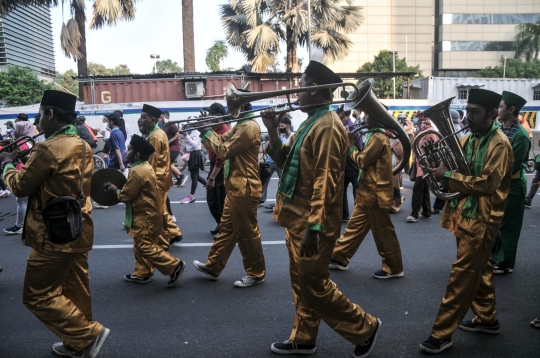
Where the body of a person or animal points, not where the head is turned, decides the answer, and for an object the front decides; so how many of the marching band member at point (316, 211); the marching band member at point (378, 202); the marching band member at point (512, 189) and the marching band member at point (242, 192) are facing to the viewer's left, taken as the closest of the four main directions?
4

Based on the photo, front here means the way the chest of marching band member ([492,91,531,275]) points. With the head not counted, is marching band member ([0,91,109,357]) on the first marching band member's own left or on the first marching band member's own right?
on the first marching band member's own left

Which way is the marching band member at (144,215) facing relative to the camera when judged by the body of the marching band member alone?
to the viewer's left

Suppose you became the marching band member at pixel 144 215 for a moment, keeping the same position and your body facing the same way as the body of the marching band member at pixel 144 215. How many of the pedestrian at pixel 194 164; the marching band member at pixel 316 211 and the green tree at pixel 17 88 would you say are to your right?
2

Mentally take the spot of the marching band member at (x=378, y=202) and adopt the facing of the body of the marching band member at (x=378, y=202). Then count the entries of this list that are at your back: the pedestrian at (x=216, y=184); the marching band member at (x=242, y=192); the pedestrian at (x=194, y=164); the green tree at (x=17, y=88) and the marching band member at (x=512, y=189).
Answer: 1

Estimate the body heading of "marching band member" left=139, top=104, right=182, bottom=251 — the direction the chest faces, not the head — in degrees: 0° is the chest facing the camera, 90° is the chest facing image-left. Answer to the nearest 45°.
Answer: approximately 90°

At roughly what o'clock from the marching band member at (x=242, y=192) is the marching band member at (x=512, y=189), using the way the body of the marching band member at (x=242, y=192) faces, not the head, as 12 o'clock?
the marching band member at (x=512, y=189) is roughly at 6 o'clock from the marching band member at (x=242, y=192).

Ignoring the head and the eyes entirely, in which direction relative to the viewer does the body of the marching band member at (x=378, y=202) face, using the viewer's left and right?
facing to the left of the viewer

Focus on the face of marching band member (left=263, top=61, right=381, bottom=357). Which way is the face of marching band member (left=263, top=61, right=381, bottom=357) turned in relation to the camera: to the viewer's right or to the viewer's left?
to the viewer's left

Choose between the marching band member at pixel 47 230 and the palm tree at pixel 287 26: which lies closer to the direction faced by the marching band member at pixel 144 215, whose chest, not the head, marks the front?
the marching band member

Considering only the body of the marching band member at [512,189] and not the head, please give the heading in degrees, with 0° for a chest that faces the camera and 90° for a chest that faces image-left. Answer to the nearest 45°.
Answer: approximately 90°

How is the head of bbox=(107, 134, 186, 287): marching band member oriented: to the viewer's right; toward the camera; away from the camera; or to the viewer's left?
to the viewer's left

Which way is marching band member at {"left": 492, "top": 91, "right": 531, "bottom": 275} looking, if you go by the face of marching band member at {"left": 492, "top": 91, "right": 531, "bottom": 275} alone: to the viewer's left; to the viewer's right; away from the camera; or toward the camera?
to the viewer's left
